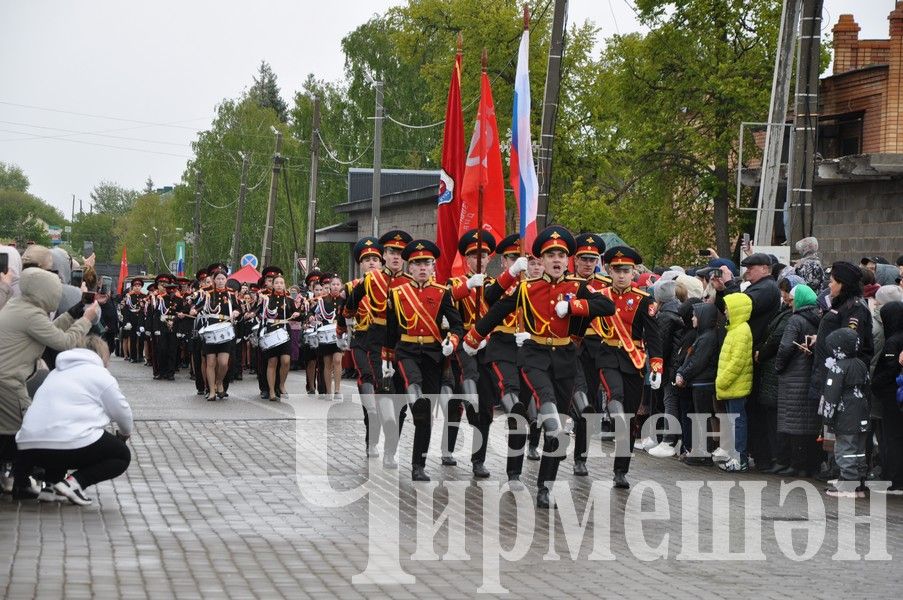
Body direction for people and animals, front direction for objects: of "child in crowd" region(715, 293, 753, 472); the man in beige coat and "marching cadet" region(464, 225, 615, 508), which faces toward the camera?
the marching cadet

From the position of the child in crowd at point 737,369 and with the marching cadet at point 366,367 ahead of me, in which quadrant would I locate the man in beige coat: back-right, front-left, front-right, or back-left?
front-left

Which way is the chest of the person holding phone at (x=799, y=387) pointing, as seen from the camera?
to the viewer's left

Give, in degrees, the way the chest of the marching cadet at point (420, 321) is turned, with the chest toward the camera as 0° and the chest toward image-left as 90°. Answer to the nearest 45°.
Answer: approximately 0°

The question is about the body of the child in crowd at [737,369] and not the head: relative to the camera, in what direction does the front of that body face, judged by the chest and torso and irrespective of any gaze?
to the viewer's left

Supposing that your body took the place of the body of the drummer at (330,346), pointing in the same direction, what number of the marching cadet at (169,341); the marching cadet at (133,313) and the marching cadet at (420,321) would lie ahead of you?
1

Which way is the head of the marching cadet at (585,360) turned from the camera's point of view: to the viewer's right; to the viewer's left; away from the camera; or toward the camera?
toward the camera

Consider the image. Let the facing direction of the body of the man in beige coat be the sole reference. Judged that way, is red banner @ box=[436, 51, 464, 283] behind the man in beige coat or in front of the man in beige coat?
in front

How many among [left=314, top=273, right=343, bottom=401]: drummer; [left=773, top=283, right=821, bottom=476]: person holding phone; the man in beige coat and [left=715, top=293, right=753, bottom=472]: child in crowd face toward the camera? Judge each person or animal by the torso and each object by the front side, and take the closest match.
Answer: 1

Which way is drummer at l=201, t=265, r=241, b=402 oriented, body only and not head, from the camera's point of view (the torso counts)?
toward the camera

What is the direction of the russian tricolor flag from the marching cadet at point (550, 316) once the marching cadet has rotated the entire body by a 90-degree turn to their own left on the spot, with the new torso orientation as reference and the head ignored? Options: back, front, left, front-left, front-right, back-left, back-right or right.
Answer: left

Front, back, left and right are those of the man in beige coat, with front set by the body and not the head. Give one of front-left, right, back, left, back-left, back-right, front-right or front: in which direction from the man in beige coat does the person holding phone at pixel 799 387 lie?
front-right

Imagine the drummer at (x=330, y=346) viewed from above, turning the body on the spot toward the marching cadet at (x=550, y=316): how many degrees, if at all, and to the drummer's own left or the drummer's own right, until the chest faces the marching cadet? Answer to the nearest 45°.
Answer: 0° — they already face them

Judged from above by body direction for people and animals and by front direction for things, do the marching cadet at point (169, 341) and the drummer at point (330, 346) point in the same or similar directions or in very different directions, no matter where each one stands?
same or similar directions

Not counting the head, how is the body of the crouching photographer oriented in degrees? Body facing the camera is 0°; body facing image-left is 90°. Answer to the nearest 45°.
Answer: approximately 225°

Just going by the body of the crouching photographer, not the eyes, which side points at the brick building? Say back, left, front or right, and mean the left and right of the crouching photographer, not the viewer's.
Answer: front
